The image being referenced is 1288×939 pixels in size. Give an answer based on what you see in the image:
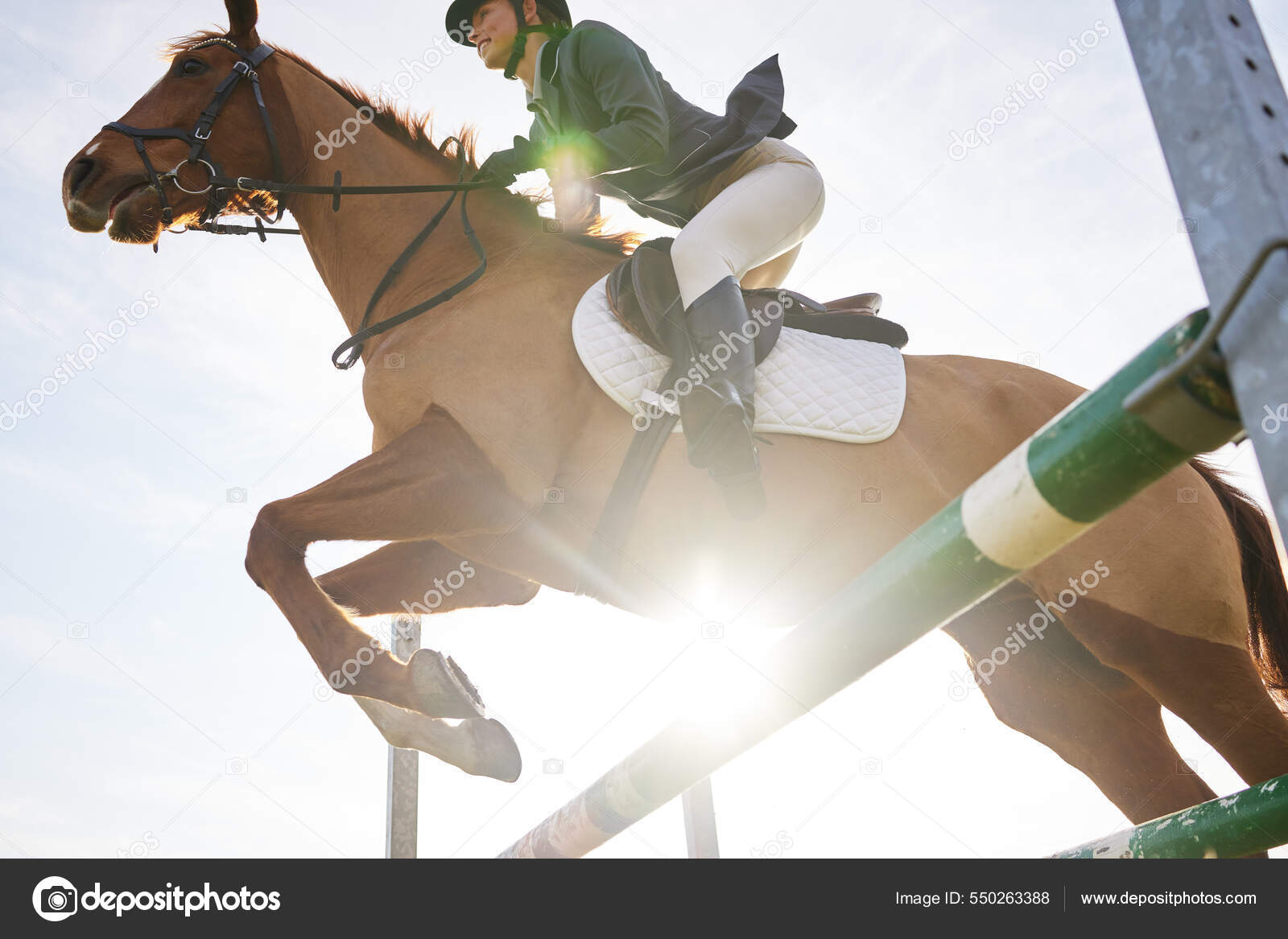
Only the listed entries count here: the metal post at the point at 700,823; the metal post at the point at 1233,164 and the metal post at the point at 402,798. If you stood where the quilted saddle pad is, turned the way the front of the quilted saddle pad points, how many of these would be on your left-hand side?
1

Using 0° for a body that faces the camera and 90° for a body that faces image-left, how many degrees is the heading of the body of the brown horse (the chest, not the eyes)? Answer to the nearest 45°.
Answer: approximately 90°

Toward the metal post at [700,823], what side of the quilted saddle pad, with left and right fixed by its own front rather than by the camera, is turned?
right

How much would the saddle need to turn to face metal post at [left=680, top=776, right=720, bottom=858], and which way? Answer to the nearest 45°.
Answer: approximately 90° to its right

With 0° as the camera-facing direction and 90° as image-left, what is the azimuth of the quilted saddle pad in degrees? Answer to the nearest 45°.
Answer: approximately 90°

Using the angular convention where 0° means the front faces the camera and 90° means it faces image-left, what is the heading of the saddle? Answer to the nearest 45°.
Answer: approximately 90°

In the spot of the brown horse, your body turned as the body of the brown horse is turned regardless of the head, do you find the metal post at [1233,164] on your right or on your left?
on your left
